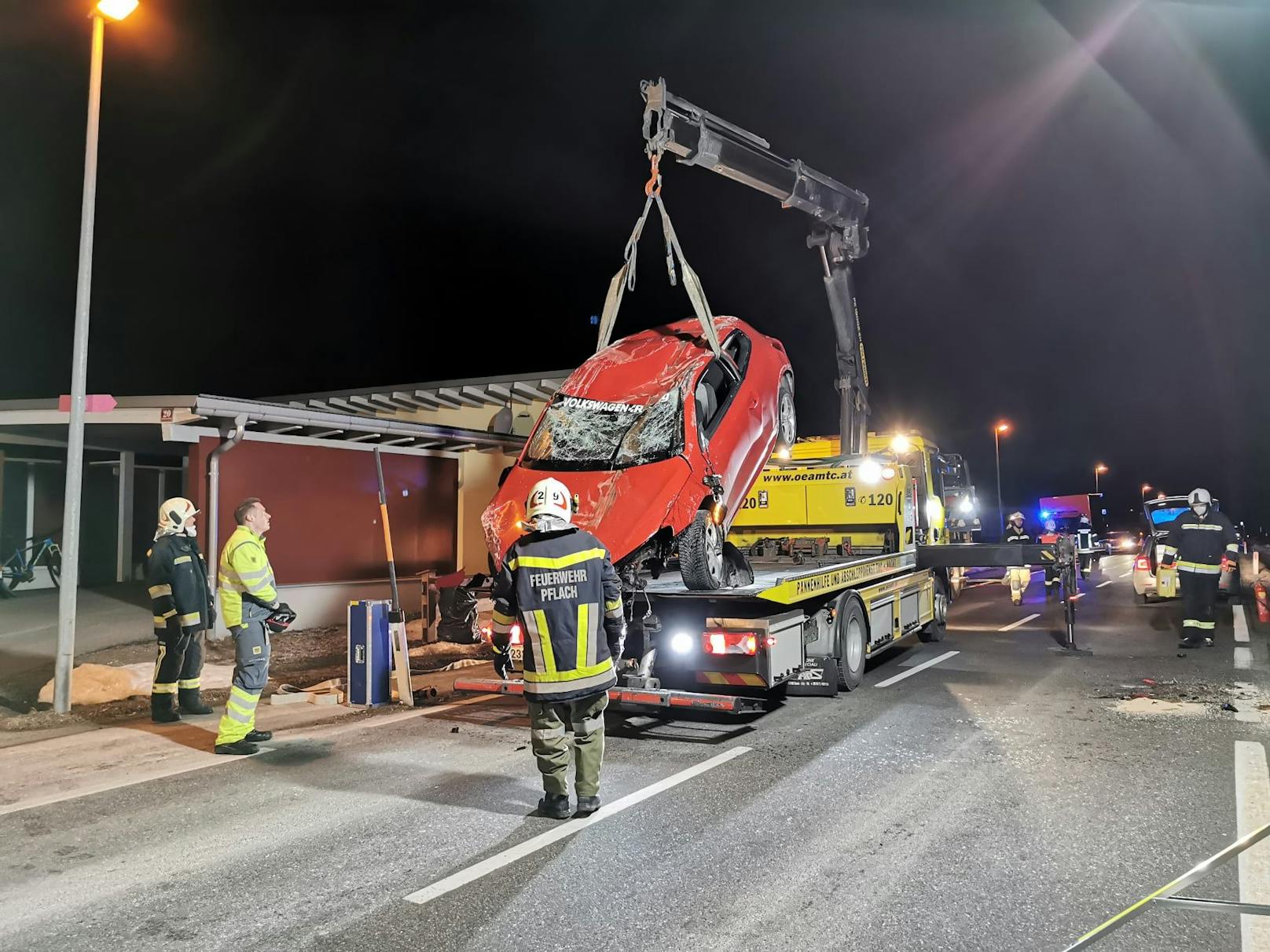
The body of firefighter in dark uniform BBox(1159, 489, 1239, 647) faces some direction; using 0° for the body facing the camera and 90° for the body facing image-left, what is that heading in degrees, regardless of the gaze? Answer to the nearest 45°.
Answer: approximately 0°

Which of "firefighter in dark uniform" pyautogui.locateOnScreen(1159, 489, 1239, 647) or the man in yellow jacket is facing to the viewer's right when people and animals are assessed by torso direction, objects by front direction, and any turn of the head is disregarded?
the man in yellow jacket

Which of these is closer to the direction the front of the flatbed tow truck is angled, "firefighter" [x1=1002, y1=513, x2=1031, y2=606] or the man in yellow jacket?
the firefighter

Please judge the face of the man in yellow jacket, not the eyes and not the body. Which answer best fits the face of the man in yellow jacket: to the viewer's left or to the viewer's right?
to the viewer's right

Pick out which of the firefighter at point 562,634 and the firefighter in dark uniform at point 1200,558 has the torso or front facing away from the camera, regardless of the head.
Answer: the firefighter

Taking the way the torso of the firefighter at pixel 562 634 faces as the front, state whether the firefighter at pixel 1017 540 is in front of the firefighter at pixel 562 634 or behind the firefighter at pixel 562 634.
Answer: in front

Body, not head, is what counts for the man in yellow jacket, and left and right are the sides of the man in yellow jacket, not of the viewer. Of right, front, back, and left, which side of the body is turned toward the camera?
right

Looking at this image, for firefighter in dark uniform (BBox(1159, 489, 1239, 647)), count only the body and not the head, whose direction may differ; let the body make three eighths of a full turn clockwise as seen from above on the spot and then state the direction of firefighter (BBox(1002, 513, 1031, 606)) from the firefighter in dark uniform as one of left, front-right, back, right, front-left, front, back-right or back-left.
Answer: front

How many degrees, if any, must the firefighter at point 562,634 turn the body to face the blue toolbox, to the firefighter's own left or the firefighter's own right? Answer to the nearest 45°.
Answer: approximately 45° to the firefighter's own left

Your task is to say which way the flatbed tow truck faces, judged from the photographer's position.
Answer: facing away from the viewer and to the right of the viewer

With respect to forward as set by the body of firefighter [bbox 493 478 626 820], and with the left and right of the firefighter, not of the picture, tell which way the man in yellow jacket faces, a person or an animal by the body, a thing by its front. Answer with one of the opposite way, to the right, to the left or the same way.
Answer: to the right

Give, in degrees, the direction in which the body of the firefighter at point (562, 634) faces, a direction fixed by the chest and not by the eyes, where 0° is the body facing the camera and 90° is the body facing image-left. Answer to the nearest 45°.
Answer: approximately 180°

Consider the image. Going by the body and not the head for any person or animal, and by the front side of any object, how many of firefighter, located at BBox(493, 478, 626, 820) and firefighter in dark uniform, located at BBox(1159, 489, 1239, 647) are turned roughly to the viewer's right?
0
